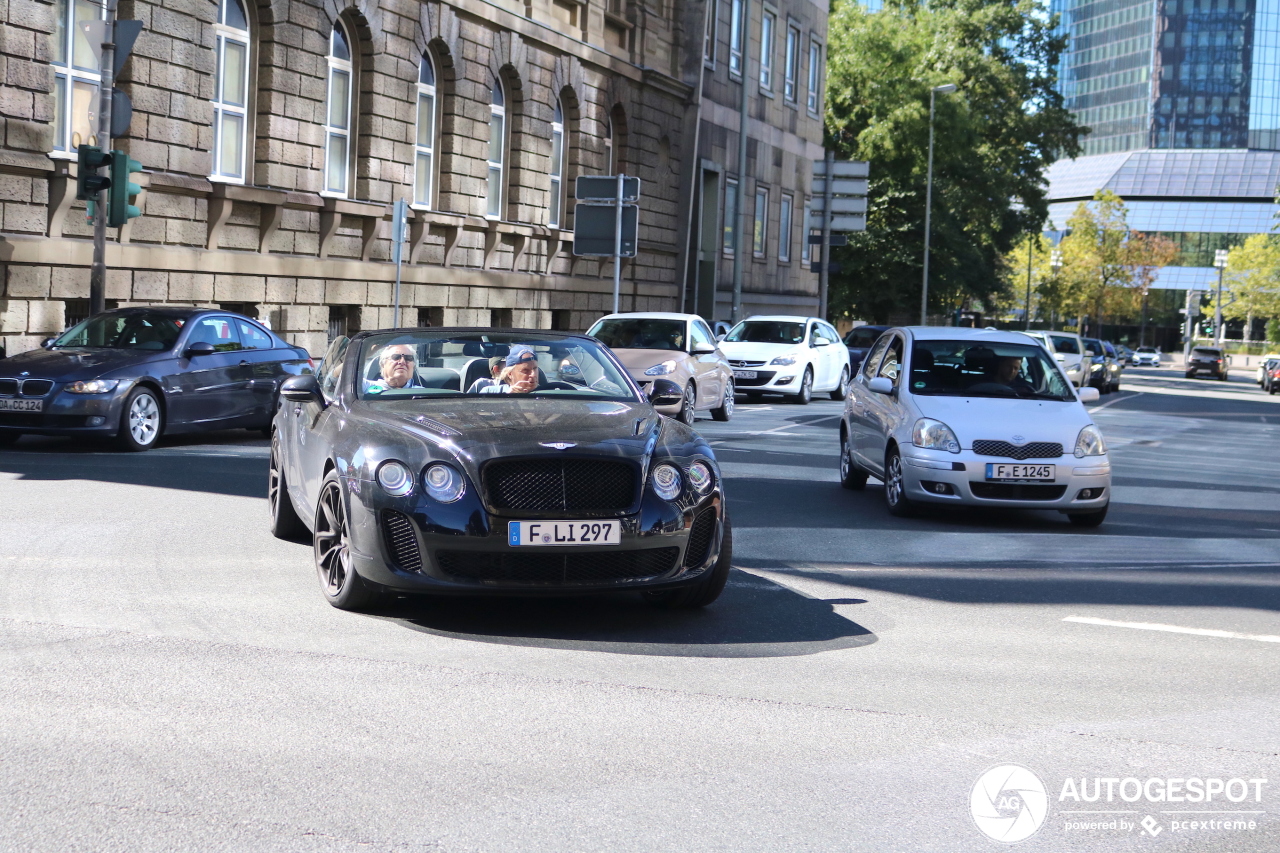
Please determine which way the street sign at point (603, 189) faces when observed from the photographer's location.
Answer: facing away from the viewer

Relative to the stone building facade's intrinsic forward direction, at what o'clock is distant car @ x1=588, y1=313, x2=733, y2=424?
The distant car is roughly at 12 o'clock from the stone building facade.

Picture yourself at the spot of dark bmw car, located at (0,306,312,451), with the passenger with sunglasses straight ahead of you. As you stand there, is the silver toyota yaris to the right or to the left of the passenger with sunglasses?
left

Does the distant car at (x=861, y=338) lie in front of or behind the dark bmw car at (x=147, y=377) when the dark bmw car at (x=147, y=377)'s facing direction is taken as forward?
behind

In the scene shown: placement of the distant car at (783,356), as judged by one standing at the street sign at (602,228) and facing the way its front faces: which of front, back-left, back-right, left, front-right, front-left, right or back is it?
front-right

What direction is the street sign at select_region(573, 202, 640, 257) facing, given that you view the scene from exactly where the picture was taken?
facing away from the viewer
